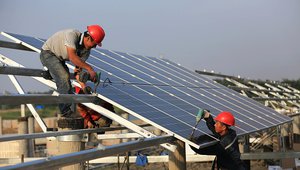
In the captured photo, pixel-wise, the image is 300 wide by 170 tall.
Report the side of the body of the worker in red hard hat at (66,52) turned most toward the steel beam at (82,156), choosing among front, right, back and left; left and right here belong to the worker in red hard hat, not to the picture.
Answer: right

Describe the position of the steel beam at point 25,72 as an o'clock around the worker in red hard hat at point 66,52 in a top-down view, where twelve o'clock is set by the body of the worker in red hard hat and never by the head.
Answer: The steel beam is roughly at 7 o'clock from the worker in red hard hat.

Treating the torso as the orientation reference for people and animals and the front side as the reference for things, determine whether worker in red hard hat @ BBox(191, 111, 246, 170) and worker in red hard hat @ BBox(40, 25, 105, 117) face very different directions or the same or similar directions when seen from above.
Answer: very different directions

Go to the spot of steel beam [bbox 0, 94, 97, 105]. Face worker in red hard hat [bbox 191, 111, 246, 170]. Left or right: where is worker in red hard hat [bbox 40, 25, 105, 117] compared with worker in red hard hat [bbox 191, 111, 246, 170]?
left

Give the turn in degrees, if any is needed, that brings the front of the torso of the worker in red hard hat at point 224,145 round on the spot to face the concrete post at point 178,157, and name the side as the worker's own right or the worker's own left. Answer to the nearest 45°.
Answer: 0° — they already face it

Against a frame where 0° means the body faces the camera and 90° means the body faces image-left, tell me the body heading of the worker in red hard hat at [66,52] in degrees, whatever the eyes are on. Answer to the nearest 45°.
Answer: approximately 270°

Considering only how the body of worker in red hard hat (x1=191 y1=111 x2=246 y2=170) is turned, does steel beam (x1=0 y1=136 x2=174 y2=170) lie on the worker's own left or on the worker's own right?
on the worker's own left

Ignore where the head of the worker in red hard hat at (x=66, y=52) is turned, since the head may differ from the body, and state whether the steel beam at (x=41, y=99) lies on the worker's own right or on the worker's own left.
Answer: on the worker's own right

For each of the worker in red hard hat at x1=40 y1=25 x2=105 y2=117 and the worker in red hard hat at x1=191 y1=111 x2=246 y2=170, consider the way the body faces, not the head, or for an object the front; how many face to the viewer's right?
1

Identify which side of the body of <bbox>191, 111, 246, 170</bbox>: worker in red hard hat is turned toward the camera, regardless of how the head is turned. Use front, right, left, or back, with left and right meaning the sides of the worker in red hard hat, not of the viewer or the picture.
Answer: left
